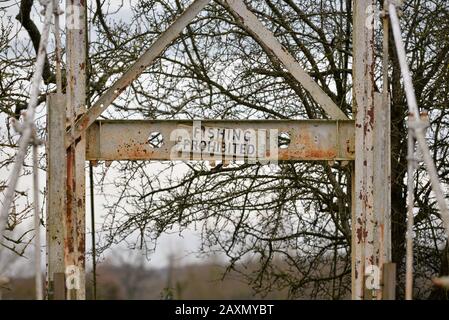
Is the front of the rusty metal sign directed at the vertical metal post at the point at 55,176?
no

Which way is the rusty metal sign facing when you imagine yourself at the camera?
facing the viewer
